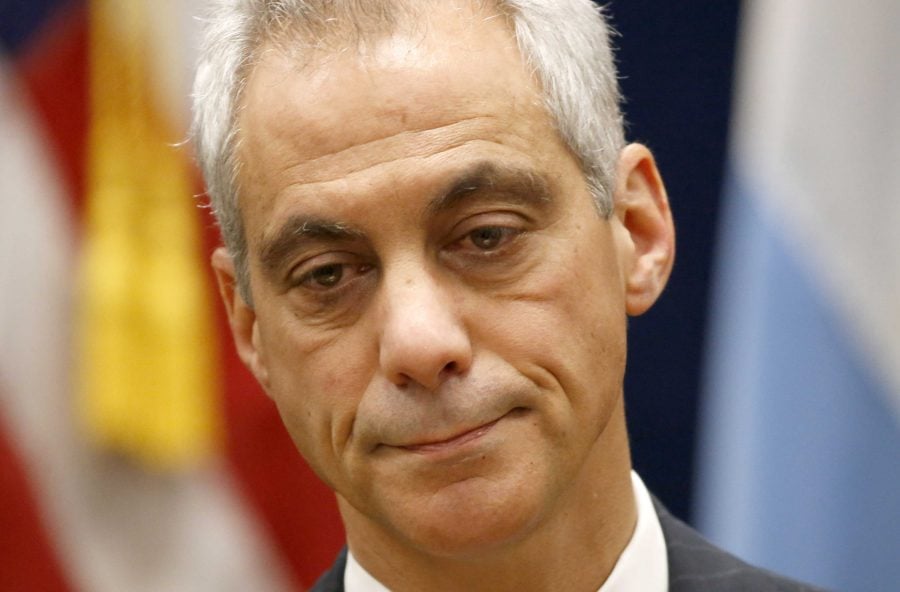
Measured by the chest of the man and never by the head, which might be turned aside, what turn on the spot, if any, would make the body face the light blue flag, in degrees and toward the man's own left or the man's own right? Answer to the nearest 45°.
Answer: approximately 135° to the man's own left

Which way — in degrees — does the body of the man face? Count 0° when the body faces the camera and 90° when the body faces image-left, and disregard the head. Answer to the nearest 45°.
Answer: approximately 0°
